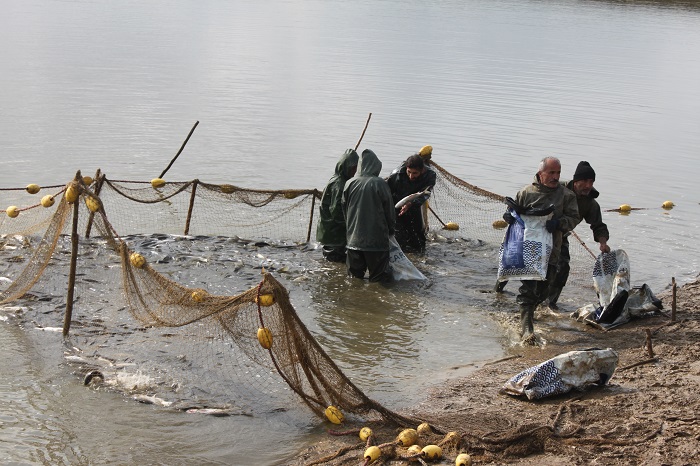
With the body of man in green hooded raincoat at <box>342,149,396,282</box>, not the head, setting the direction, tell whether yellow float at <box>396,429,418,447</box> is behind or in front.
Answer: behind

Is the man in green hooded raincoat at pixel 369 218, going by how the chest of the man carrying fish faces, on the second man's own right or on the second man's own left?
on the second man's own right

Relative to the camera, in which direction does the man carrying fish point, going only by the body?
toward the camera

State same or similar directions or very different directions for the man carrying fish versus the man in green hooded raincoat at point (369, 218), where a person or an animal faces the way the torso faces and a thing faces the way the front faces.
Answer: very different directions

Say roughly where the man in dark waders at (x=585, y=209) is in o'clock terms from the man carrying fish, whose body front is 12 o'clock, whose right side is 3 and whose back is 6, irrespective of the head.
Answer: The man in dark waders is roughly at 7 o'clock from the man carrying fish.

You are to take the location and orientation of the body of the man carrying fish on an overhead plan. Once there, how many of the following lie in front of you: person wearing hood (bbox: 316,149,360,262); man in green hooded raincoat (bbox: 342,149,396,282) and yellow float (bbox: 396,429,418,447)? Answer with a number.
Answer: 1

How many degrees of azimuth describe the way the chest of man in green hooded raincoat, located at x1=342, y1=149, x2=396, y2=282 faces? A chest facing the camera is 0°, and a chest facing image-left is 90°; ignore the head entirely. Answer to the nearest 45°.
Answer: approximately 180°

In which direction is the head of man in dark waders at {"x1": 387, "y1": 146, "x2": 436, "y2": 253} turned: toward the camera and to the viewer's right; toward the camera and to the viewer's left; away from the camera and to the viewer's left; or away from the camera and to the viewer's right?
toward the camera and to the viewer's left

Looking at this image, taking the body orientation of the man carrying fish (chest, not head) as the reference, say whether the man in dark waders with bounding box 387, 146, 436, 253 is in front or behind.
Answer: behind

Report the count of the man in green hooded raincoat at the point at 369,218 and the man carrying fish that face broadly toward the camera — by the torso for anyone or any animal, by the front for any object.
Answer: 1
